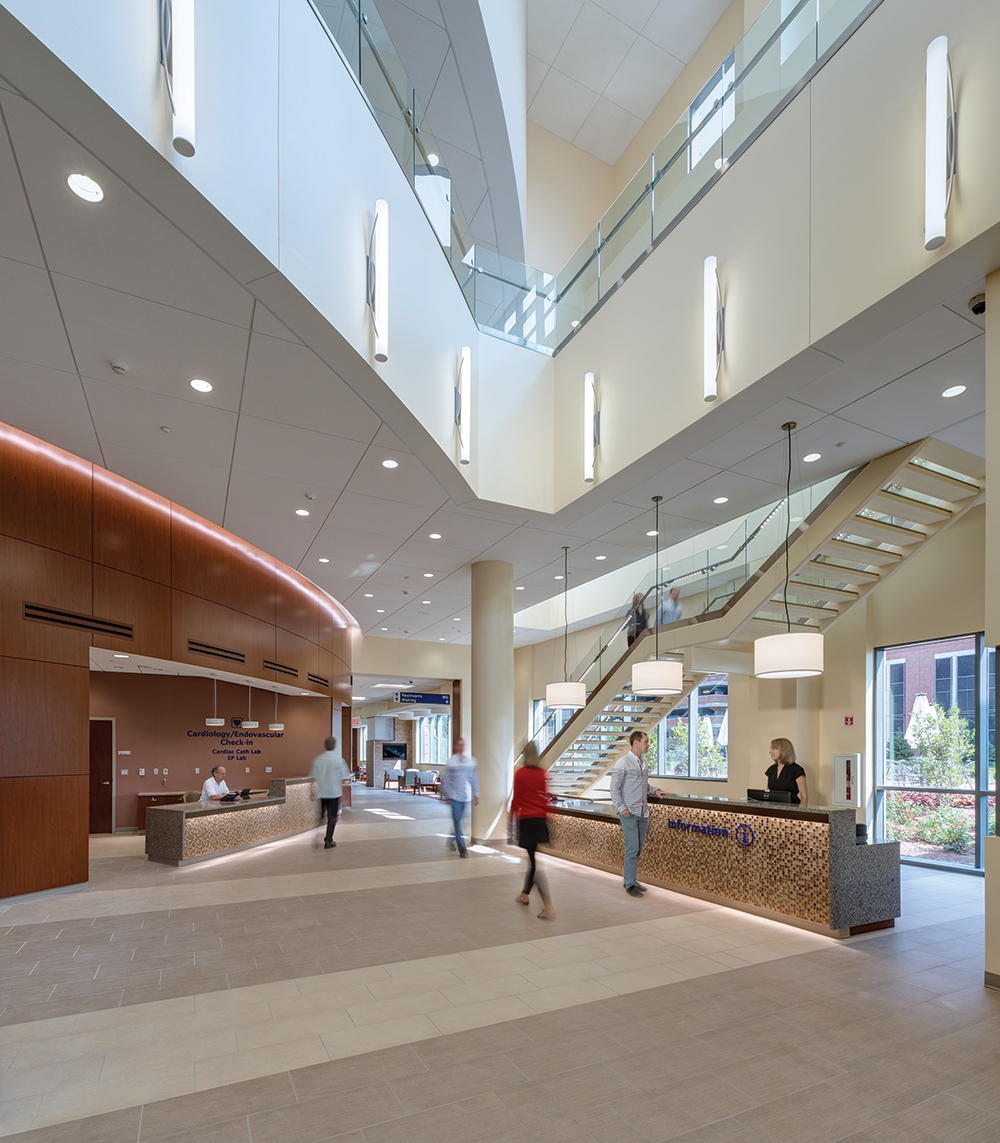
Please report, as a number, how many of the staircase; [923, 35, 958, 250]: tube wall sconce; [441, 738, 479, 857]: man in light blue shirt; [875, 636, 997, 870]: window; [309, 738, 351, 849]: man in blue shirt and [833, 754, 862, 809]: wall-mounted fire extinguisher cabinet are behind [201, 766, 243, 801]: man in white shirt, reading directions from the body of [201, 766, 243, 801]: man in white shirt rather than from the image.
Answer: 0

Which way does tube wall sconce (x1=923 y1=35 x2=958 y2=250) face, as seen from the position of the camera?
facing the viewer and to the left of the viewer

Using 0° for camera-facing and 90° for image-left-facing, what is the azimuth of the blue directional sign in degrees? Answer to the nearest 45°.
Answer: approximately 0°

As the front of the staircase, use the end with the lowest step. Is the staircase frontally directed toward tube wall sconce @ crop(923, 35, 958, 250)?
no

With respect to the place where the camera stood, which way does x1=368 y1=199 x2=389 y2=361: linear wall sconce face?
facing the viewer and to the right of the viewer

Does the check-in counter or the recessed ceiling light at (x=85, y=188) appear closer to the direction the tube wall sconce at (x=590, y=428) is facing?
the recessed ceiling light

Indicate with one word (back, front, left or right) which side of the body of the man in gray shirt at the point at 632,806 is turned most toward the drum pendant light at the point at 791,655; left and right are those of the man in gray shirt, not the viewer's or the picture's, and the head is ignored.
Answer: front

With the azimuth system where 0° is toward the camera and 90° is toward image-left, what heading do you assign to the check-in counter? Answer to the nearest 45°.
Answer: approximately 315°

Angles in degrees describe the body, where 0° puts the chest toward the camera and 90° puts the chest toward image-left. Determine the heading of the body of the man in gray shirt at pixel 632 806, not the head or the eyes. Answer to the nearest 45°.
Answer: approximately 315°

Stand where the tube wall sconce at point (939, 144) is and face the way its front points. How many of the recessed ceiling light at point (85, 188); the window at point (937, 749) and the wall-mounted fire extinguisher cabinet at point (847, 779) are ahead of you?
1

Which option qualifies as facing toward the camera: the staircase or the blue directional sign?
the blue directional sign

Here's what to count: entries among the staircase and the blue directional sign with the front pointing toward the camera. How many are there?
1

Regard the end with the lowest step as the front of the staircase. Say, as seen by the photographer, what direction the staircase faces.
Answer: facing away from the viewer and to the left of the viewer

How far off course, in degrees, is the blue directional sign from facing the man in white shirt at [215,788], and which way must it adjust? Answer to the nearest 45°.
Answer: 0° — it already faces them
